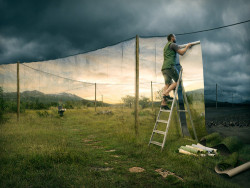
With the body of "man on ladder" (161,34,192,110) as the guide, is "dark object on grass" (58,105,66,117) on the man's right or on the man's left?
on the man's left
